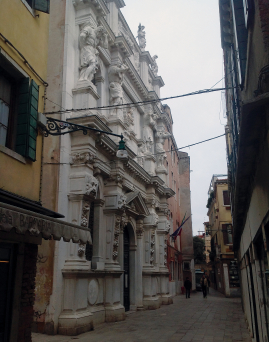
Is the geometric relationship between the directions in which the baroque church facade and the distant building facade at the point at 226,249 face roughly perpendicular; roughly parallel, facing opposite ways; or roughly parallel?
roughly perpendicular

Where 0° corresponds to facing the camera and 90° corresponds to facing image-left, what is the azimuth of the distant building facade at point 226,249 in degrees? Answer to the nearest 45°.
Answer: approximately 45°

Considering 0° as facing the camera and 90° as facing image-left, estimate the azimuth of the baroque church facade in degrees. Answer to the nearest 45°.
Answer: approximately 315°

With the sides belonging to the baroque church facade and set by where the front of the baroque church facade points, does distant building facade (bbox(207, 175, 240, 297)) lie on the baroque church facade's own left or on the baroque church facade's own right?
on the baroque church facade's own left
